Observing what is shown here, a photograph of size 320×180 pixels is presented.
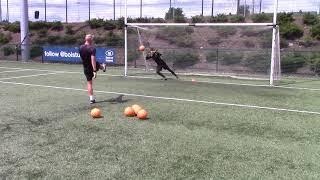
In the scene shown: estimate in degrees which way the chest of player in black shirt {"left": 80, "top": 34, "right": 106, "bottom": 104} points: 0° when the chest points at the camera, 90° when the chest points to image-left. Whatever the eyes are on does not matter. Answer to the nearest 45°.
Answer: approximately 225°

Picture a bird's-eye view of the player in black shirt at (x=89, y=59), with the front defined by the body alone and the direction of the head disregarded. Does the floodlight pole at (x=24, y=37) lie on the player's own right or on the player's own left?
on the player's own left

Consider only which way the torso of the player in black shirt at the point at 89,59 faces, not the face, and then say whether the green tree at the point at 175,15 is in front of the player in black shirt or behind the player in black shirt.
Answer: in front

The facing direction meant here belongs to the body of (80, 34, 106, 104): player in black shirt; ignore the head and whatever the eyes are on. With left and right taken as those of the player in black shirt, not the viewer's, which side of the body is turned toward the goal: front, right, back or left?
front

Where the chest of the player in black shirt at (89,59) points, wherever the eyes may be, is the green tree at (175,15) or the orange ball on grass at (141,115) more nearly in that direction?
the green tree

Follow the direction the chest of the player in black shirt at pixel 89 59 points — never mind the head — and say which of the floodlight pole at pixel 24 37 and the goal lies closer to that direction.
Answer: the goal

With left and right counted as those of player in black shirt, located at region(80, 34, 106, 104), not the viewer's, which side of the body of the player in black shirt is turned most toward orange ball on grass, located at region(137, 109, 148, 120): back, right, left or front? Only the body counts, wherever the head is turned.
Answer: right
